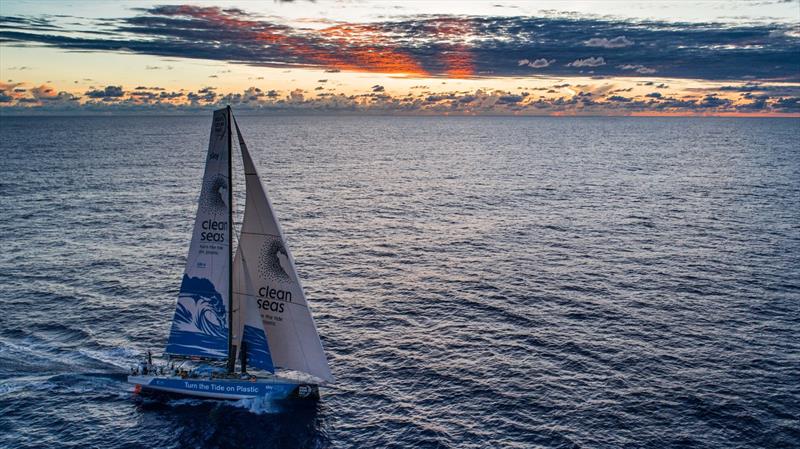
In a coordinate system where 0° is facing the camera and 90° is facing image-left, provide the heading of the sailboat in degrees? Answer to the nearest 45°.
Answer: approximately 270°
